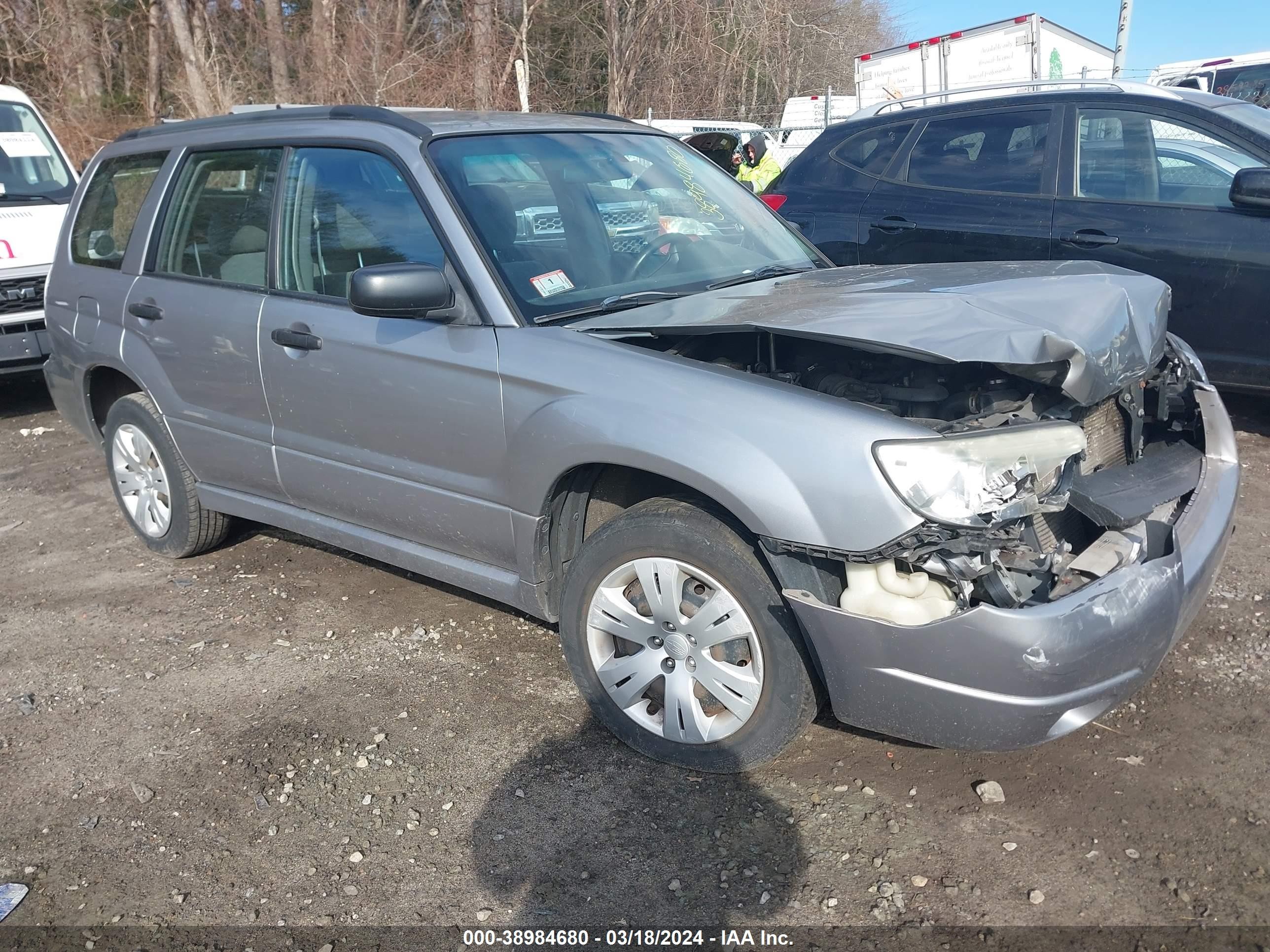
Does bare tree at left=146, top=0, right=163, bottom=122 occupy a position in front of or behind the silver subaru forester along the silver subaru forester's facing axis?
behind

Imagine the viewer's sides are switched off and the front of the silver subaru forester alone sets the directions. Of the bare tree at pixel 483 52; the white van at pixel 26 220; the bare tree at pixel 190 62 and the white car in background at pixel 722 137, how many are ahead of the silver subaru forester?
0

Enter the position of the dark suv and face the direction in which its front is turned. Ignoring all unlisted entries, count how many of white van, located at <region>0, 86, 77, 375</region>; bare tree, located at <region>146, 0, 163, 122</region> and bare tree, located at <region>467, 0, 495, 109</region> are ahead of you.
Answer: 0

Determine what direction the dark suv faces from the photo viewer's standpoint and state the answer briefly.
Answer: facing to the right of the viewer

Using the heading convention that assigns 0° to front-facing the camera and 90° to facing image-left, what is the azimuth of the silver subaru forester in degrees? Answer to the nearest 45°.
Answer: approximately 315°

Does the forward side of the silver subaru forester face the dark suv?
no

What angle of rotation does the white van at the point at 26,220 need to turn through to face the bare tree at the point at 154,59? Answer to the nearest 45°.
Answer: approximately 180°

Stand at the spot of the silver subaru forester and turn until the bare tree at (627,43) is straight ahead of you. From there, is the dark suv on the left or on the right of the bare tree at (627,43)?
right

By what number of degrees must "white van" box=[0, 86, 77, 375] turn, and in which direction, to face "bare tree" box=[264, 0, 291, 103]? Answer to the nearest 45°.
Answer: approximately 180°

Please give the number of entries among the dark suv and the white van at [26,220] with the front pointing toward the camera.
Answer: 1

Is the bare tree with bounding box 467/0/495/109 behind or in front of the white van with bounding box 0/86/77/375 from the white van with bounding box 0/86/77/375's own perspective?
behind

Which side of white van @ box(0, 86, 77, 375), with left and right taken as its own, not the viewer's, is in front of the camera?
front

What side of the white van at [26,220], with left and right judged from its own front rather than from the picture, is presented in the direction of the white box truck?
left

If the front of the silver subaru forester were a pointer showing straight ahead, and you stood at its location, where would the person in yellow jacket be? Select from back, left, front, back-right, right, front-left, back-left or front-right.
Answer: back-left

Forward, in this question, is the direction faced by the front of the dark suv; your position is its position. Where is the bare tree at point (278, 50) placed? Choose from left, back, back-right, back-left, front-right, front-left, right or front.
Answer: back-left

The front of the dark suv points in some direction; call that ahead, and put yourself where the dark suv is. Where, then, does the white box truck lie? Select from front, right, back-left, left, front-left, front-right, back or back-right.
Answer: left

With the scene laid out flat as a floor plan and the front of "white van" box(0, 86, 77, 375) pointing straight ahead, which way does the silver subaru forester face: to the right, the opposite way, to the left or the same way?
the same way

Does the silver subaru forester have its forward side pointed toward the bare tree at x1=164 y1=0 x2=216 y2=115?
no
